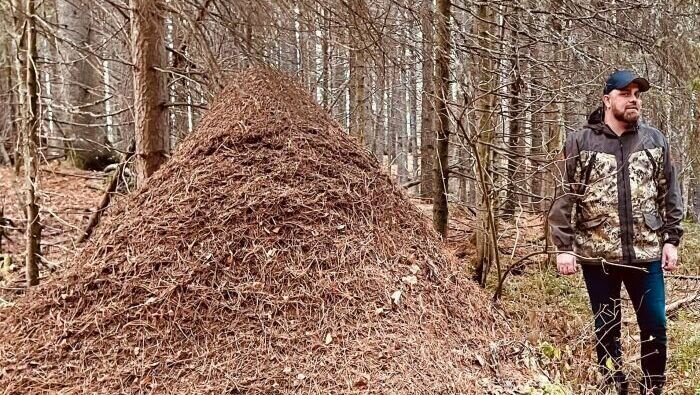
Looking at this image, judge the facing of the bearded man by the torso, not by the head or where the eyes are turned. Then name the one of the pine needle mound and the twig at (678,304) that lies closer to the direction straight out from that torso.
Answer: the pine needle mound

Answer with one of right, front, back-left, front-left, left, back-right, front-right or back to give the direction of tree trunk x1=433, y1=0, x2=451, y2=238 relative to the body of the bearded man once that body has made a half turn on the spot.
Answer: front-left

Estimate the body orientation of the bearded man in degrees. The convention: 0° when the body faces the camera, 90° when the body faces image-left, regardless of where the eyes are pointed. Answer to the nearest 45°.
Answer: approximately 0°

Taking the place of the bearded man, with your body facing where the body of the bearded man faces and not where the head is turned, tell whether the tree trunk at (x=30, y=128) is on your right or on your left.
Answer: on your right

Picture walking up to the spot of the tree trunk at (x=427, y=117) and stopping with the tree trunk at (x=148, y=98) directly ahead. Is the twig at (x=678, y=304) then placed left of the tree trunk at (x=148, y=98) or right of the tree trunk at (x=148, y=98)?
left

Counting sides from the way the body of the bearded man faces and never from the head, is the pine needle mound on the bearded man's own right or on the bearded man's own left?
on the bearded man's own right

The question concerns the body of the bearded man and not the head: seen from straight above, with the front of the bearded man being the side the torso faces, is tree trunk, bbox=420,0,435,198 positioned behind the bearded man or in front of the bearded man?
behind

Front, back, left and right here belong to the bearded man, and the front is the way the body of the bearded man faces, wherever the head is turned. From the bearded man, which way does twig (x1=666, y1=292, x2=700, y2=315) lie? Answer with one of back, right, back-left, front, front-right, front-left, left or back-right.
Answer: back

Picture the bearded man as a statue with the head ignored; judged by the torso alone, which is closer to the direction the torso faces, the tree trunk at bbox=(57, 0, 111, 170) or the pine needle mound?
the pine needle mound

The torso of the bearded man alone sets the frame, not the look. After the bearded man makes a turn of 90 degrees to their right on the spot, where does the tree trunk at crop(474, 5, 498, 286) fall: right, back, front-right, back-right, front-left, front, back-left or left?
front-right

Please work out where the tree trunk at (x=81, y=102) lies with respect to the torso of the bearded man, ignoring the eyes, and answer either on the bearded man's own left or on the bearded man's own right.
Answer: on the bearded man's own right
